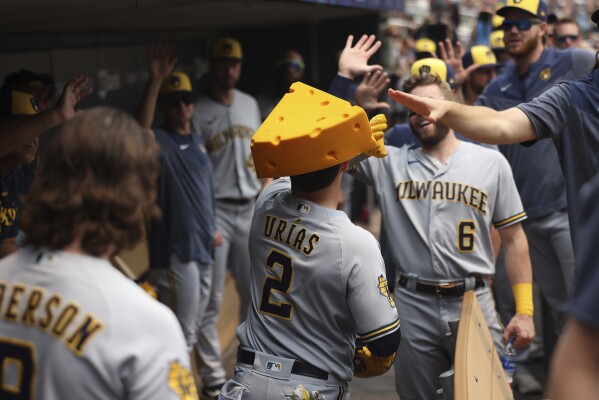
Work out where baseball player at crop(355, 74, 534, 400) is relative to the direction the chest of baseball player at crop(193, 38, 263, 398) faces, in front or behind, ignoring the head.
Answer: in front

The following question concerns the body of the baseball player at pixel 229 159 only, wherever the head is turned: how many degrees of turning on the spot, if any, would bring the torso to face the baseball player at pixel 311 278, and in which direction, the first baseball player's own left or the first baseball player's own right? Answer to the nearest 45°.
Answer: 0° — they already face them

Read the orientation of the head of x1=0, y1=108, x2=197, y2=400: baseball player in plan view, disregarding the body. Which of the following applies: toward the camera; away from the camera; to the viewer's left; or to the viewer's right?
away from the camera

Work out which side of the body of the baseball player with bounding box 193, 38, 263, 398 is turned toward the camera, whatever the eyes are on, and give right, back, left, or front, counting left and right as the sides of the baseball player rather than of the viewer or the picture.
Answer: front

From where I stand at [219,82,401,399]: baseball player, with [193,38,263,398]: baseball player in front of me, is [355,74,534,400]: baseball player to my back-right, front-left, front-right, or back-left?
front-right

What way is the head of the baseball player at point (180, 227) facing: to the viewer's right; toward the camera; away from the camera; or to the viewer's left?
toward the camera

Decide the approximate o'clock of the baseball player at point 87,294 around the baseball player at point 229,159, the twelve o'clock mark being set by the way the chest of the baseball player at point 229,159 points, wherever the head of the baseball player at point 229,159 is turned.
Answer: the baseball player at point 87,294 is roughly at 12 o'clock from the baseball player at point 229,159.

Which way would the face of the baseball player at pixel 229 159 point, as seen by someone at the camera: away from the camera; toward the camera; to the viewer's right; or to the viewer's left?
toward the camera
